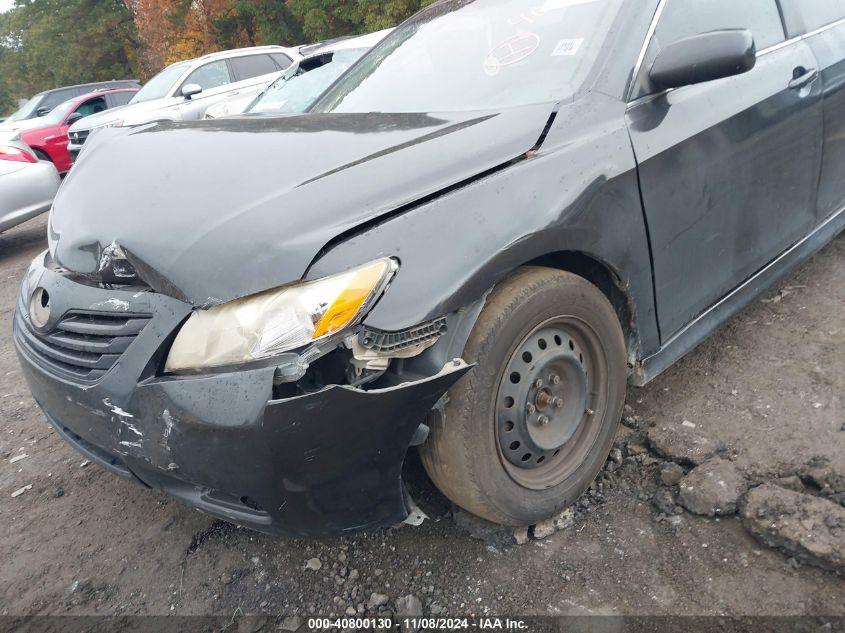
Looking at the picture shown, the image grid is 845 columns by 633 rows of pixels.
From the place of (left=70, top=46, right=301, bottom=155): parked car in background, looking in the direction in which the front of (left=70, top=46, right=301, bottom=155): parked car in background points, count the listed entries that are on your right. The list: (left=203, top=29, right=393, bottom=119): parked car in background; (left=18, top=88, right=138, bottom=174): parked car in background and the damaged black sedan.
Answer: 1

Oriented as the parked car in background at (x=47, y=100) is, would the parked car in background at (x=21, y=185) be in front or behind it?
in front

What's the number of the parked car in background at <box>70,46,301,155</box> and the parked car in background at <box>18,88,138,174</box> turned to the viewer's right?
0

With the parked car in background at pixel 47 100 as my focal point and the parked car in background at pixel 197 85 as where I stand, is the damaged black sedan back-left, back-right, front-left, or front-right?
back-left

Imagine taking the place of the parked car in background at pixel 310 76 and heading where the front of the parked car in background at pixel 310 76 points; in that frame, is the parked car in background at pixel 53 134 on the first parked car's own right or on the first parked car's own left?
on the first parked car's own right

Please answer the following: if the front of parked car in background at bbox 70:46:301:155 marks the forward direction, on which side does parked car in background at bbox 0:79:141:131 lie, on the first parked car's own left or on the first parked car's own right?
on the first parked car's own right

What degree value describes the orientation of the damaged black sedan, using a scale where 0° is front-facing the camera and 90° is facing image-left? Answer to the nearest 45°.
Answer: approximately 45°

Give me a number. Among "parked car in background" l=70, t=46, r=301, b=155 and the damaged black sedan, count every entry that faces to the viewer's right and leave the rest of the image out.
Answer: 0

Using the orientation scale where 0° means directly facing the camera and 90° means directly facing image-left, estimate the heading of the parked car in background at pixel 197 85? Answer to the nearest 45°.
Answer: approximately 45°

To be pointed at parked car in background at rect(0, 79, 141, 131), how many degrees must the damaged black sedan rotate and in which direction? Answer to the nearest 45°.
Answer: approximately 90° to its right

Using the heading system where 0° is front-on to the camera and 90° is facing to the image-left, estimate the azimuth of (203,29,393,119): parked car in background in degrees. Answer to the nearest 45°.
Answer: approximately 45°
